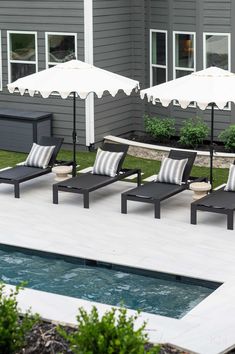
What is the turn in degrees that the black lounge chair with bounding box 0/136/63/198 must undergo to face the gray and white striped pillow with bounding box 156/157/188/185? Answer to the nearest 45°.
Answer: approximately 135° to its left

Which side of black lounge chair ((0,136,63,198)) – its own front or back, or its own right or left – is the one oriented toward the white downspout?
back

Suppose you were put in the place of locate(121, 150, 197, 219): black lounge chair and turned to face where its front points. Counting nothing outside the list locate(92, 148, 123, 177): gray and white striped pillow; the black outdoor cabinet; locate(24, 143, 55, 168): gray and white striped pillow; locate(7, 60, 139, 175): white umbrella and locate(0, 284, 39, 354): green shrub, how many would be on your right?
4

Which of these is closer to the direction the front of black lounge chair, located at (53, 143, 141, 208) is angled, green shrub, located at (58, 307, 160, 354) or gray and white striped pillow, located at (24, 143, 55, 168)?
the green shrub

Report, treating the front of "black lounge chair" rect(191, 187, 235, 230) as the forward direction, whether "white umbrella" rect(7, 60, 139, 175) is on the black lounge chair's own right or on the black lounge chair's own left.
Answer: on the black lounge chair's own right

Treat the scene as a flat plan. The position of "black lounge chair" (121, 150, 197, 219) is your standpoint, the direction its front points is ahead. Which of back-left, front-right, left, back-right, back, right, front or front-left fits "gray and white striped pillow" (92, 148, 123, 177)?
right

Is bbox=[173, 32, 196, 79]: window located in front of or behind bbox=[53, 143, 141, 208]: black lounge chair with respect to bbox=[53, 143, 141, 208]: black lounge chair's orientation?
behind

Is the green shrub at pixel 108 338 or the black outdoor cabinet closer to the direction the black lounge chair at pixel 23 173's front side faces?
the green shrub

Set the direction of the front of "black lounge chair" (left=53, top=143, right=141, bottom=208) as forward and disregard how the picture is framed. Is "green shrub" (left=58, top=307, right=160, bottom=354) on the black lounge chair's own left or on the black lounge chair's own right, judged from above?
on the black lounge chair's own left

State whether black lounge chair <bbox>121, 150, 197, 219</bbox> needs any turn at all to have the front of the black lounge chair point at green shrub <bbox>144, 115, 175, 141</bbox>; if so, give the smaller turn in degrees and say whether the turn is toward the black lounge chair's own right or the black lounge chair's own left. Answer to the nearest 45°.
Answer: approximately 135° to the black lounge chair's own right
